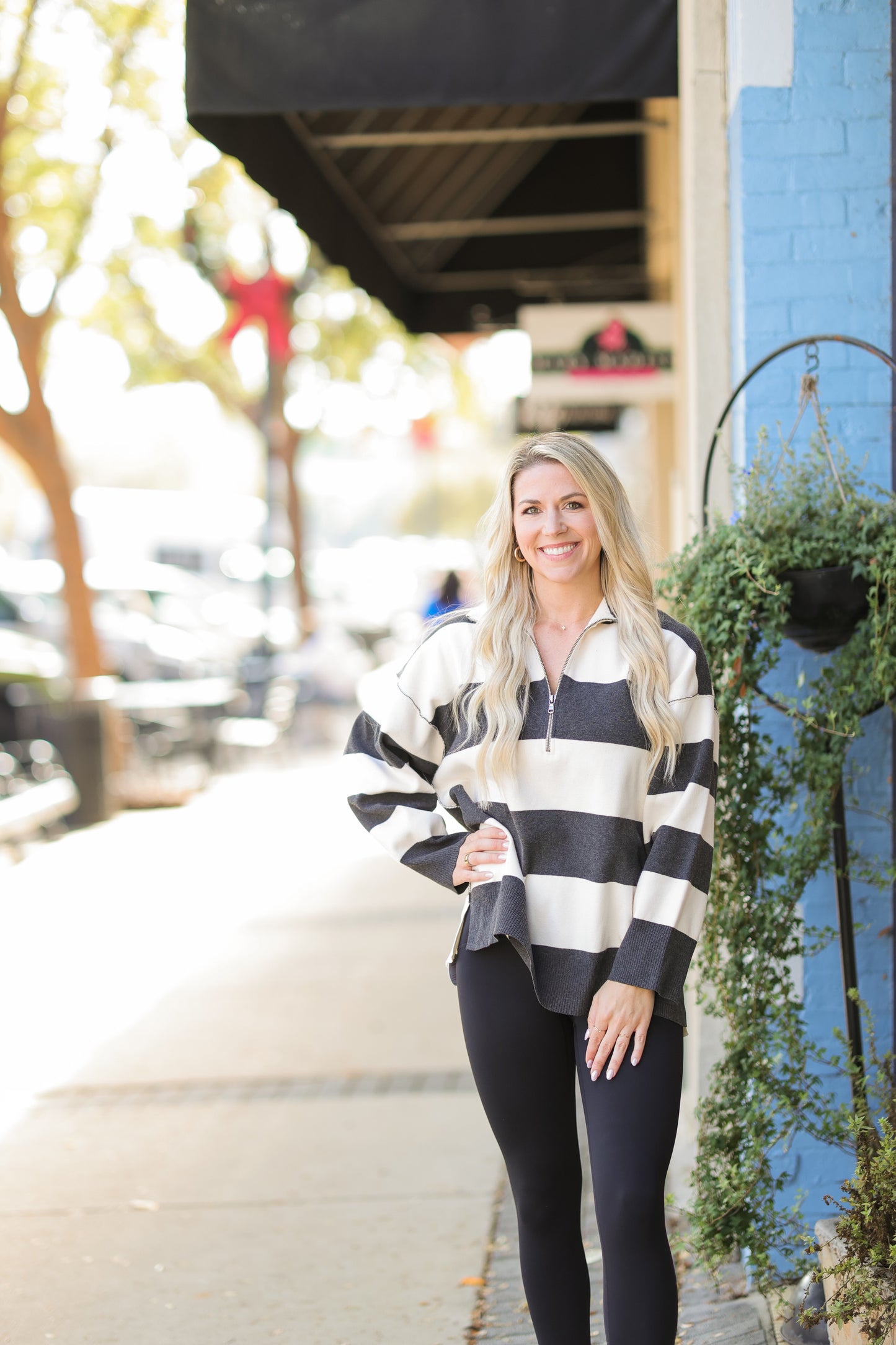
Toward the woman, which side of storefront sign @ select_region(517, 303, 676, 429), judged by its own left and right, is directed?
front

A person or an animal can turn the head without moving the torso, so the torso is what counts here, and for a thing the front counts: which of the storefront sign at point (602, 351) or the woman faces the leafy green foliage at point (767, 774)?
the storefront sign

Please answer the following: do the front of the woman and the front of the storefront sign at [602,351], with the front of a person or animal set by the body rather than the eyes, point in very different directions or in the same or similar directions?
same or similar directions

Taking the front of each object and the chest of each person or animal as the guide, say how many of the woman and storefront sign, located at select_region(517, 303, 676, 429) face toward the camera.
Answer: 2

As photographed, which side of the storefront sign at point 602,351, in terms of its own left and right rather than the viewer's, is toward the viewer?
front

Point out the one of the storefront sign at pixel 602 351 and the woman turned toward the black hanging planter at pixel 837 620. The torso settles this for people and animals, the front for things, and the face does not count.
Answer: the storefront sign

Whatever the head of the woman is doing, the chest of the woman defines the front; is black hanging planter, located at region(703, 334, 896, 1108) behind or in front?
behind

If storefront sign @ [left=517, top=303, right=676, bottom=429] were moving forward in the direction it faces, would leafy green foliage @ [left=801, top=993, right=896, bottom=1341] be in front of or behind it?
in front

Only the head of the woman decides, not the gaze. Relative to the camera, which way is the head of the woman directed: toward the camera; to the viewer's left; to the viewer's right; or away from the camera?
toward the camera

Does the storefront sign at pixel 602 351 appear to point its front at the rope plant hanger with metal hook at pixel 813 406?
yes

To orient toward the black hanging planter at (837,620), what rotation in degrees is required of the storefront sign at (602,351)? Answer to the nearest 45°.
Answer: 0° — it already faces it

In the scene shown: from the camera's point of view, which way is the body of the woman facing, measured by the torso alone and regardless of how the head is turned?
toward the camera

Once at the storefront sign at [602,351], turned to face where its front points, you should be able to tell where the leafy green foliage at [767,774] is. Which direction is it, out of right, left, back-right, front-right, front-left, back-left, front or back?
front
